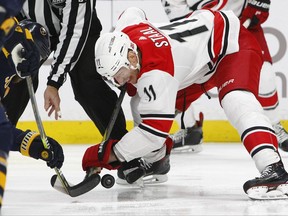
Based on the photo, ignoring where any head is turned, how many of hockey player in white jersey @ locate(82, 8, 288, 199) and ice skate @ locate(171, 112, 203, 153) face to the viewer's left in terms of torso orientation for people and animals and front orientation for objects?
2

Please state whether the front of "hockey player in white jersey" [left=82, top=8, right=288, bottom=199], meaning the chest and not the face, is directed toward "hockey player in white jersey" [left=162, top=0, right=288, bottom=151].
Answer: no

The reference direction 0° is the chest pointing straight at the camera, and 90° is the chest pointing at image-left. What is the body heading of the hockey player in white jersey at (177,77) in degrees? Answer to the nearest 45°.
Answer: approximately 90°

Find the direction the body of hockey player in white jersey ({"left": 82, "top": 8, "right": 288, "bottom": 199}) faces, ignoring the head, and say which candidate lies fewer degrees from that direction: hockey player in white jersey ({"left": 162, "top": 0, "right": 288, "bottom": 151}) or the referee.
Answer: the referee

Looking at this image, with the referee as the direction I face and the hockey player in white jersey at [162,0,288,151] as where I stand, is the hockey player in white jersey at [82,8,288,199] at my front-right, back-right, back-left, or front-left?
front-left

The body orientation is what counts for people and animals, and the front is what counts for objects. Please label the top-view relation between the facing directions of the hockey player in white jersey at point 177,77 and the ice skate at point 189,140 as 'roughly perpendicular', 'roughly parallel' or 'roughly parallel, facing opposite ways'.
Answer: roughly parallel

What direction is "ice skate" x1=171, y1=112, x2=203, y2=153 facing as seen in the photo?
to the viewer's left
